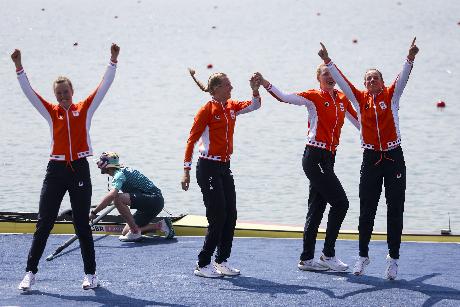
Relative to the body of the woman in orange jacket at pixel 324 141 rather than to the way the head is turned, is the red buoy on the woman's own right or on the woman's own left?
on the woman's own left

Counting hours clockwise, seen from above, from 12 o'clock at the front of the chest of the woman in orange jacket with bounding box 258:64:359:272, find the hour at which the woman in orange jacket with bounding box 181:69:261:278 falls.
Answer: the woman in orange jacket with bounding box 181:69:261:278 is roughly at 4 o'clock from the woman in orange jacket with bounding box 258:64:359:272.

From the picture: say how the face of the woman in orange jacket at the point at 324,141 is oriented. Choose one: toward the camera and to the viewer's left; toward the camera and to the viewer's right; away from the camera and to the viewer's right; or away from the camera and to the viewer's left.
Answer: toward the camera and to the viewer's right

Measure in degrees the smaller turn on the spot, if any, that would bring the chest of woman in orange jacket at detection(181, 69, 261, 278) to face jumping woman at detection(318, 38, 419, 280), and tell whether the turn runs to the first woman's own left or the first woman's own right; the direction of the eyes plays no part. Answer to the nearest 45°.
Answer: approximately 45° to the first woman's own left

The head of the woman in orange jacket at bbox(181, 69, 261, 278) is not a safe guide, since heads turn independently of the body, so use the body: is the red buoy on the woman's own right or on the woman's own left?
on the woman's own left

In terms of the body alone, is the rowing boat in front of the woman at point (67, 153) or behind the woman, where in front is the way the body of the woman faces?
behind

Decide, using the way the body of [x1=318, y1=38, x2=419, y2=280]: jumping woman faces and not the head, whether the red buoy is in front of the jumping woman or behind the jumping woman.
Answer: behind

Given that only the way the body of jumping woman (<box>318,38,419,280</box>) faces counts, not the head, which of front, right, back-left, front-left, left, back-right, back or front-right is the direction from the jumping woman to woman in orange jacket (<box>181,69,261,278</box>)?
right

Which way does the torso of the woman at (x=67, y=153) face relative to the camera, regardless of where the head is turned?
toward the camera

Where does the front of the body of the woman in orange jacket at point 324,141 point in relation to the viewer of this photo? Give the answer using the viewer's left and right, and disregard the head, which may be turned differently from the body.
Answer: facing the viewer and to the right of the viewer
